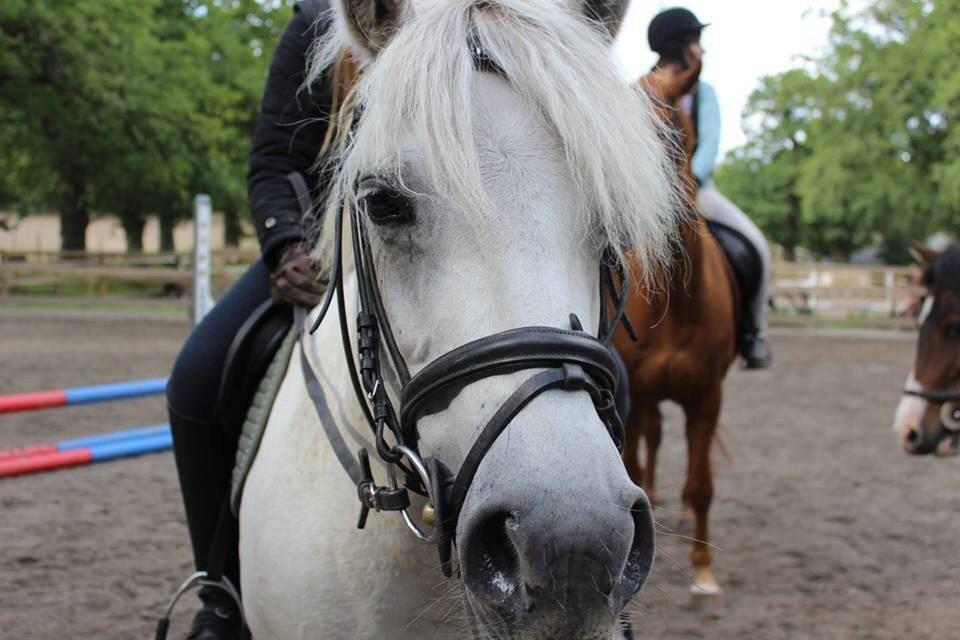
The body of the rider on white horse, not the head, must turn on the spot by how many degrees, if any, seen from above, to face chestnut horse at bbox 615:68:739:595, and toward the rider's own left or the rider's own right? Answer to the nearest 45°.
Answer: approximately 135° to the rider's own left

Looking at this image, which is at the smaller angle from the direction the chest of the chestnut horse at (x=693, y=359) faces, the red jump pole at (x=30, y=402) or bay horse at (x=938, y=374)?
the red jump pole

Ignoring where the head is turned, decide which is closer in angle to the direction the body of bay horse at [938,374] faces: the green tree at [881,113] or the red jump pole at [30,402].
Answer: the red jump pole

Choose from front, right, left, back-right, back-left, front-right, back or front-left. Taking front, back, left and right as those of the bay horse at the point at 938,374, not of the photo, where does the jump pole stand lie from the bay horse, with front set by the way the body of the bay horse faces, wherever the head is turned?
front-right

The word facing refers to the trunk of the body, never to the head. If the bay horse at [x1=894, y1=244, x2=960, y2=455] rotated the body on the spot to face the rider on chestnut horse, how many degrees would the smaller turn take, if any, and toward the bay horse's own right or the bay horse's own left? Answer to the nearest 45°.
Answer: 0° — it already faces them

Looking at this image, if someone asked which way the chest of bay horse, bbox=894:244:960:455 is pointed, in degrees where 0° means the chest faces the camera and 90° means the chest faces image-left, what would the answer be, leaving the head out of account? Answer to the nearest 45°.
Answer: approximately 45°

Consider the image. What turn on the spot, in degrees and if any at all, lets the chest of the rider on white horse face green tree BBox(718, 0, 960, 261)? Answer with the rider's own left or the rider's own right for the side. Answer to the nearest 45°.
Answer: approximately 135° to the rider's own left

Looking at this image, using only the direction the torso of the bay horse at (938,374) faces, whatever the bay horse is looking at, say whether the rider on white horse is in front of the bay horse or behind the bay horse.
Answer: in front

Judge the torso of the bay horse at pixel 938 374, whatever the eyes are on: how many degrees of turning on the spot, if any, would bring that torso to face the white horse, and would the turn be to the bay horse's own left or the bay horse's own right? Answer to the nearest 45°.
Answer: approximately 45° to the bay horse's own left

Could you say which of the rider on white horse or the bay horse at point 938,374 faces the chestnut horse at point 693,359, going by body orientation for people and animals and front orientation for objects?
the bay horse at point 938,374

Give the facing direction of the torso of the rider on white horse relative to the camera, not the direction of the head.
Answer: toward the camera
